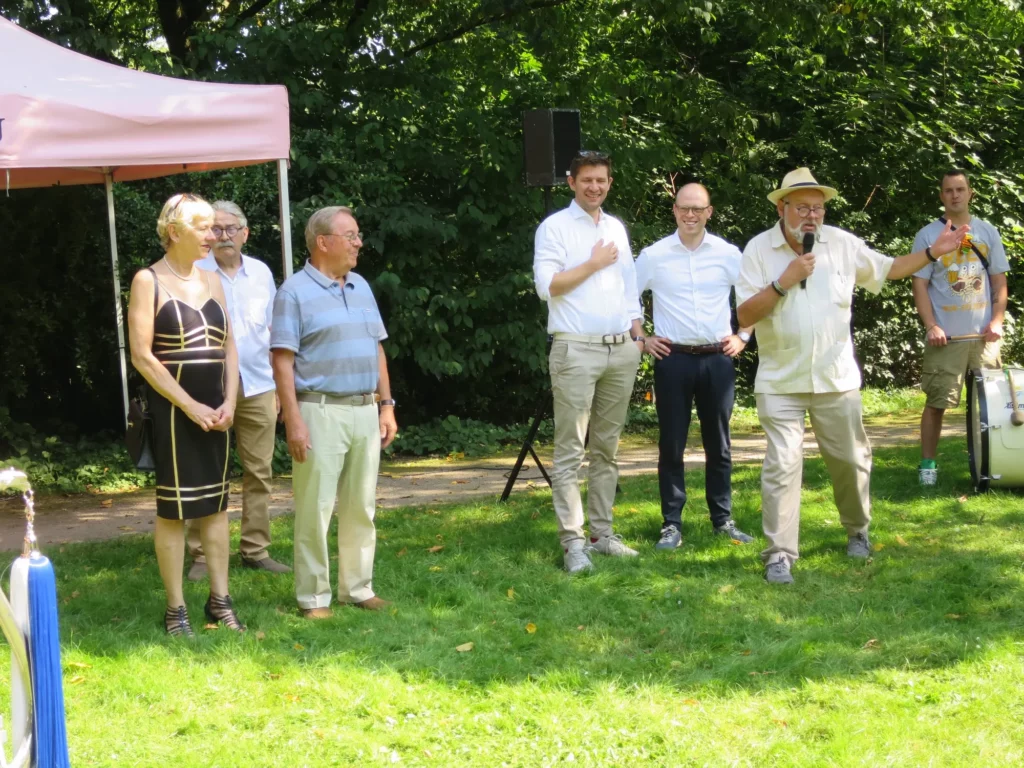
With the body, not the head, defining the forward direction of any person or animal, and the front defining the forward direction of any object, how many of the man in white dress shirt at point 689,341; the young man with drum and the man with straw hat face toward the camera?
3

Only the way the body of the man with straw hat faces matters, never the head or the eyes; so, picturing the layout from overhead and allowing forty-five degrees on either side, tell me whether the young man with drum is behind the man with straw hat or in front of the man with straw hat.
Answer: behind

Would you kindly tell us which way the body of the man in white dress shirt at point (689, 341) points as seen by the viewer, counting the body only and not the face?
toward the camera

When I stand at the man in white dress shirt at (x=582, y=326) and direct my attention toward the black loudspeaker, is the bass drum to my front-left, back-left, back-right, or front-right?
front-right

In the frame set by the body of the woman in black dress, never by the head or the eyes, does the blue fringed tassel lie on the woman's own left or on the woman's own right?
on the woman's own right

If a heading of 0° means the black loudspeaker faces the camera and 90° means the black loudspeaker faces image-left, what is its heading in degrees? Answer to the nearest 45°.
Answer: approximately 315°

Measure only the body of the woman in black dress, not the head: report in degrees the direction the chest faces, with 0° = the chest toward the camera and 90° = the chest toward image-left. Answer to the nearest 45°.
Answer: approximately 315°

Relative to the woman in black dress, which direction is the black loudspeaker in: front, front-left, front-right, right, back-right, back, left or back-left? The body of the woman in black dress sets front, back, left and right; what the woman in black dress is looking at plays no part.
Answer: left

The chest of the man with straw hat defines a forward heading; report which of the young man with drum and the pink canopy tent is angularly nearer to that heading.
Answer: the pink canopy tent

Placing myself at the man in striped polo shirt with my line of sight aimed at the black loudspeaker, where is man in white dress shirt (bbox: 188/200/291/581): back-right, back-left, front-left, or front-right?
front-left

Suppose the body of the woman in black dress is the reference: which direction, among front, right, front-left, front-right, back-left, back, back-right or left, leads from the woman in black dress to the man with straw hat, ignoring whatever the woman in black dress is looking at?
front-left

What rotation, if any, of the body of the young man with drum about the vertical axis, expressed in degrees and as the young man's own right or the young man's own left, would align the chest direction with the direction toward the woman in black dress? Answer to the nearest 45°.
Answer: approximately 45° to the young man's own right

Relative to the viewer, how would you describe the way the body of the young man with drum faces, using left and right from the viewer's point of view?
facing the viewer
